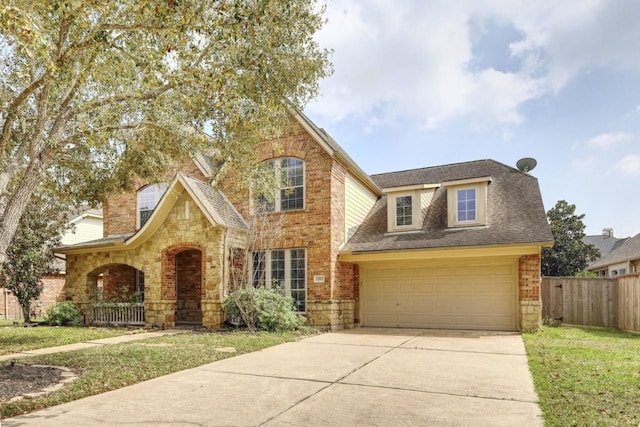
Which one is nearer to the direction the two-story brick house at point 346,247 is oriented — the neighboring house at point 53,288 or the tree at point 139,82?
the tree

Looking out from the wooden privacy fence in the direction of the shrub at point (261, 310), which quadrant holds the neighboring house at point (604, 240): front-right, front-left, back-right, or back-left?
back-right

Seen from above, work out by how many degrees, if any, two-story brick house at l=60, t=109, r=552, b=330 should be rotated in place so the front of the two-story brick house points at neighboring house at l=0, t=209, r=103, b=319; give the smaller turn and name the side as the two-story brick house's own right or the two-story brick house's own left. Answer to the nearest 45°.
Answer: approximately 135° to the two-story brick house's own right

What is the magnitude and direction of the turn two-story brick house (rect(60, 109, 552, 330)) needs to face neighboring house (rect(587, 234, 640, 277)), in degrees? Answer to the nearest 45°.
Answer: approximately 135° to its left

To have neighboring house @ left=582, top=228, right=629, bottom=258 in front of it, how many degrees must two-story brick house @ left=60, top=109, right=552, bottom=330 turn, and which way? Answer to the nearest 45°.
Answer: approximately 135° to its left

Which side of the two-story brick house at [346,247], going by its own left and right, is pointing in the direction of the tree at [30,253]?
right

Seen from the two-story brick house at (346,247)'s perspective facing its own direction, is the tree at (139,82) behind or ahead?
ahead

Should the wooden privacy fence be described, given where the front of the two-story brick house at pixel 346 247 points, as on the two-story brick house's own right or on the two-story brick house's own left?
on the two-story brick house's own left

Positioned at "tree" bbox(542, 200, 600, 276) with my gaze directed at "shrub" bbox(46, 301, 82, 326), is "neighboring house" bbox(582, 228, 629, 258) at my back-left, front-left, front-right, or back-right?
back-right

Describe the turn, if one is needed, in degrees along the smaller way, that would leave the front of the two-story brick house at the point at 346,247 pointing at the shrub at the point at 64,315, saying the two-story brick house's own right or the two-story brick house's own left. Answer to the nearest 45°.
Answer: approximately 90° to the two-story brick house's own right

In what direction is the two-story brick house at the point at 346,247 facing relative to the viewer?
toward the camera
